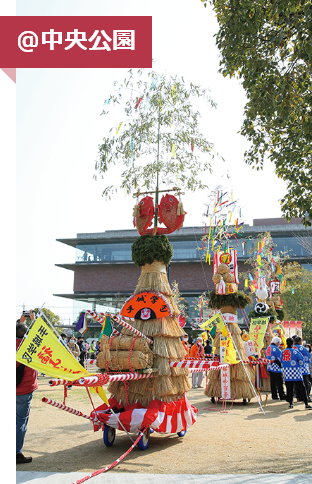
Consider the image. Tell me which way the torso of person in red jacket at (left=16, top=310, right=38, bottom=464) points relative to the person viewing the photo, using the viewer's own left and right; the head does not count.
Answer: facing to the right of the viewer

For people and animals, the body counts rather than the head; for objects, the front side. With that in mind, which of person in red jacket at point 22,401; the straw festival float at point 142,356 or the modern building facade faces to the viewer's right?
the person in red jacket

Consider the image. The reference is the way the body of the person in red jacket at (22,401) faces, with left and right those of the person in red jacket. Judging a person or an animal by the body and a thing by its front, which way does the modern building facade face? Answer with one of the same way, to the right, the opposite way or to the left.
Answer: to the right

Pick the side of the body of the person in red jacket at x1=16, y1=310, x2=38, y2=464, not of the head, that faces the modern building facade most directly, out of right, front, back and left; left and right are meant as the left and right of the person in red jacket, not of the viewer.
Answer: left

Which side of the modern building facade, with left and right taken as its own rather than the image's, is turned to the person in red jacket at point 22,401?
front

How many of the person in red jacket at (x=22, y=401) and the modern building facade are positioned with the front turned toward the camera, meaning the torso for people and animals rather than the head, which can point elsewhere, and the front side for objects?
1

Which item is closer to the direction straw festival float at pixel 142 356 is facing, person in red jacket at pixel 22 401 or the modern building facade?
the person in red jacket

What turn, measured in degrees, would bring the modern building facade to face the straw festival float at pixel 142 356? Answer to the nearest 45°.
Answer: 0° — it already faces it

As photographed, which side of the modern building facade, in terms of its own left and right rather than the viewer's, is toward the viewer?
front

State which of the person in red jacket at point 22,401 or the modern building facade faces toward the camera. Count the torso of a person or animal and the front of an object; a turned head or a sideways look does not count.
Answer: the modern building facade
